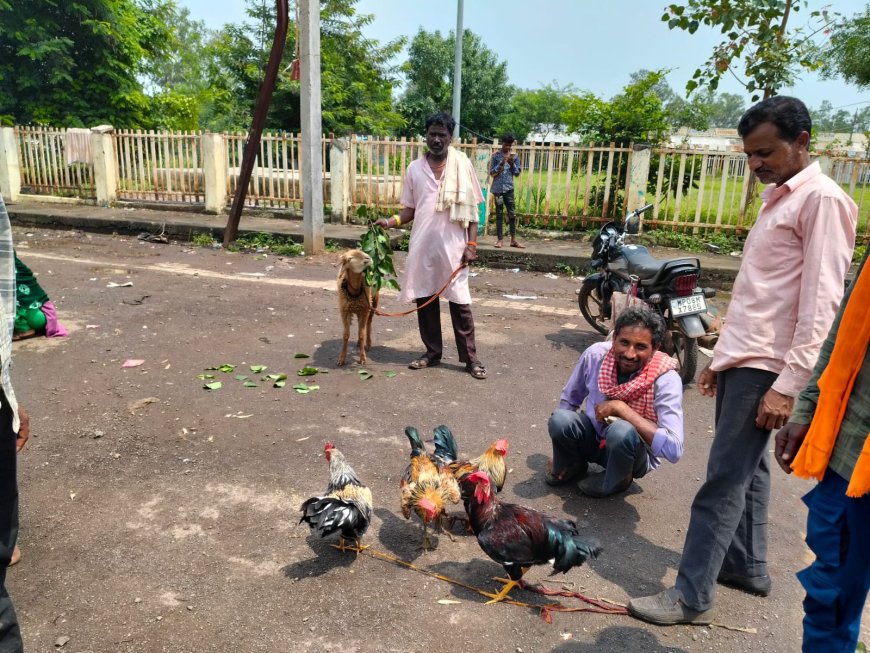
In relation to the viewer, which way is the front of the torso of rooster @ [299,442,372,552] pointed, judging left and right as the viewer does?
facing away from the viewer and to the right of the viewer

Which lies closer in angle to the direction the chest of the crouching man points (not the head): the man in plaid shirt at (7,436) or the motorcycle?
the man in plaid shirt

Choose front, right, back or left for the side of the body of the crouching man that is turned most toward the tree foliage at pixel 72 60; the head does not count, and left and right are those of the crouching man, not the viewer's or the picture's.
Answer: right

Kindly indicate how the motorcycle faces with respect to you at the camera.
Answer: facing away from the viewer and to the left of the viewer

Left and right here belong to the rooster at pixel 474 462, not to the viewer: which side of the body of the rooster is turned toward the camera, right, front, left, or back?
right

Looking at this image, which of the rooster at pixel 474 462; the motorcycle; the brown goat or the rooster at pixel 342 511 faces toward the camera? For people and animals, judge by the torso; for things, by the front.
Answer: the brown goat

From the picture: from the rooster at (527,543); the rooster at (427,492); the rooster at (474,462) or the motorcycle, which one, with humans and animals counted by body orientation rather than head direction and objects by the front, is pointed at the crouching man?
the rooster at (474,462)

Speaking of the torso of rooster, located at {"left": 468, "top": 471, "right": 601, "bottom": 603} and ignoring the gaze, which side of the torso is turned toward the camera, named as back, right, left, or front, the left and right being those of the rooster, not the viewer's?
left

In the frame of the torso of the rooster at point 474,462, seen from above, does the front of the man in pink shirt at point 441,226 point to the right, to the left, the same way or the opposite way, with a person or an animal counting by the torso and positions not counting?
to the right
